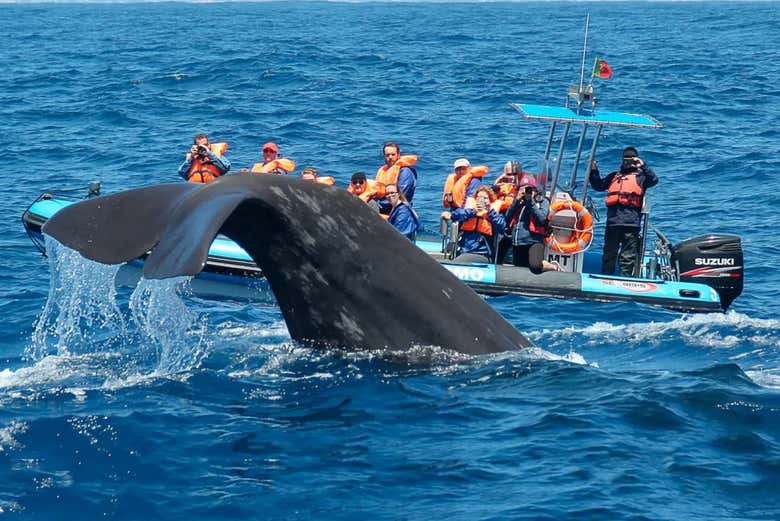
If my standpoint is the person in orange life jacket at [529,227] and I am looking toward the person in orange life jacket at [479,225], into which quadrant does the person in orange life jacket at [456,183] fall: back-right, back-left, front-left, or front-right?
front-right

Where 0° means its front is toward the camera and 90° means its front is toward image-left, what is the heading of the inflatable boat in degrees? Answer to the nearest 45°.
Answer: approximately 90°

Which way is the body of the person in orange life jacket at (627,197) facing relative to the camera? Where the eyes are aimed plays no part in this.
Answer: toward the camera

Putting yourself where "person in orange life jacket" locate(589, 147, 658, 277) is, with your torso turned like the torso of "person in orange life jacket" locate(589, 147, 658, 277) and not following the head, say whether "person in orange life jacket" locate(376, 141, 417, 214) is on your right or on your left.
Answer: on your right

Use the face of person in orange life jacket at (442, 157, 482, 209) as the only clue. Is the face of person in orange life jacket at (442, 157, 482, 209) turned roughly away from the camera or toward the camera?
toward the camera

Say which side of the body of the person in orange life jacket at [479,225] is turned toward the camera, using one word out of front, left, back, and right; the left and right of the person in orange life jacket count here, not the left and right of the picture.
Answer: front

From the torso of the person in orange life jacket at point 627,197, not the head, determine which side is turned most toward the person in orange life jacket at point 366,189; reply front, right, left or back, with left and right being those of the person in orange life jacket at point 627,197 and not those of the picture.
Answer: right

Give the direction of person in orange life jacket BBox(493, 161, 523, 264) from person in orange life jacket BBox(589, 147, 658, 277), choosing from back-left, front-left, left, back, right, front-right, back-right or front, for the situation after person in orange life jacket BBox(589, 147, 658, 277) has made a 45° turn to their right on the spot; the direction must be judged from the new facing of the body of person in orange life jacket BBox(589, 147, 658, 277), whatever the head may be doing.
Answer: front-right

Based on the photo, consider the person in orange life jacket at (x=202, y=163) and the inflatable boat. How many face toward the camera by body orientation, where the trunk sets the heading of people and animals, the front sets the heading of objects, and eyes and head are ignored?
1

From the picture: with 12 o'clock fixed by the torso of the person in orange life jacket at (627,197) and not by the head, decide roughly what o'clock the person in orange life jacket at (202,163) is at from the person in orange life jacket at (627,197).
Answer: the person in orange life jacket at (202,163) is roughly at 3 o'clock from the person in orange life jacket at (627,197).

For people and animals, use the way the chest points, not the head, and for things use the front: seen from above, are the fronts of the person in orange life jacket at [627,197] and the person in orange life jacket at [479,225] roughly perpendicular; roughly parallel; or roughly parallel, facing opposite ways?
roughly parallel

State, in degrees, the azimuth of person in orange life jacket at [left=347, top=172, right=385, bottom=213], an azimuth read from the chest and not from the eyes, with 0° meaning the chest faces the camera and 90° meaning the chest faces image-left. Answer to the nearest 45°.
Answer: approximately 45°

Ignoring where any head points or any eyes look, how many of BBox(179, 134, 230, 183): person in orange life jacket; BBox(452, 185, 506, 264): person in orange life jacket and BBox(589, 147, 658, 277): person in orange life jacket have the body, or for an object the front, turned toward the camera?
3
